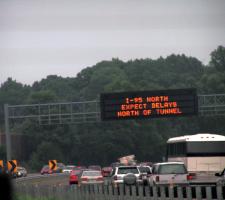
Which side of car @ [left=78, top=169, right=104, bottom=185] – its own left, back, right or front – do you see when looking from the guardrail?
back

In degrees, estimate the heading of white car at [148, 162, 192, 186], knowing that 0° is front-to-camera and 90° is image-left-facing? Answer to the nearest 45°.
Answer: approximately 180°

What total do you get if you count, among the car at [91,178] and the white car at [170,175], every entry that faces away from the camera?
2

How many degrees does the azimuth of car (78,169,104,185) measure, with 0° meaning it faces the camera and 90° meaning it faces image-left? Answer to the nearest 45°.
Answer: approximately 180°

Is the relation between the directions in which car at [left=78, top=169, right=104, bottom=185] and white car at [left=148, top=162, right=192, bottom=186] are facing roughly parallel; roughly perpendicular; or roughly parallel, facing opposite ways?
roughly parallel

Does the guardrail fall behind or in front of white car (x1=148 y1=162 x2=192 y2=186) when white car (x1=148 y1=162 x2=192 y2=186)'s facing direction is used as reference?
behind

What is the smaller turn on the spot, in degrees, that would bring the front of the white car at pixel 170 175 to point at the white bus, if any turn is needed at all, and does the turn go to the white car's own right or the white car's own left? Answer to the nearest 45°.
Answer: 0° — it already faces it
